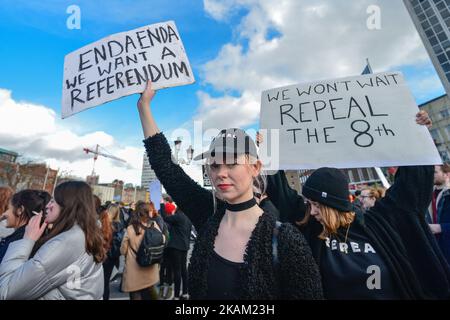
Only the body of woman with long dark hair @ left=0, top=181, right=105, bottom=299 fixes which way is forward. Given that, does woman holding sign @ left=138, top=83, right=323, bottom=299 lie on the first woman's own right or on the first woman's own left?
on the first woman's own left

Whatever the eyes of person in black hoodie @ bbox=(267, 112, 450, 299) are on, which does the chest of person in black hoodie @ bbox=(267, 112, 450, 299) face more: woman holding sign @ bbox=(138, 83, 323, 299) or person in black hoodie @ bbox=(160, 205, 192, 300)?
the woman holding sign

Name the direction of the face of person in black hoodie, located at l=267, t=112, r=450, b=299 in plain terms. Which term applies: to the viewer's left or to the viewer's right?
to the viewer's left
